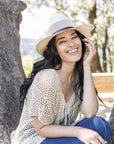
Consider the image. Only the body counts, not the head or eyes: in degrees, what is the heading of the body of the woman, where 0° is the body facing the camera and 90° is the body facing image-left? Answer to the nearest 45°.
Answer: approximately 315°

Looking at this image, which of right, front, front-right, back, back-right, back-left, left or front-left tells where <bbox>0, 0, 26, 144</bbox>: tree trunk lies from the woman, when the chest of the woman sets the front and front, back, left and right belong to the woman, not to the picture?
back

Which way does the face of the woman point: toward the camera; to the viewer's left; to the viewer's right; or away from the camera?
toward the camera
